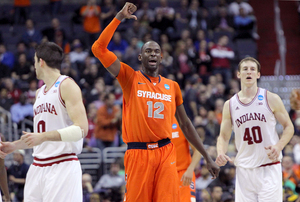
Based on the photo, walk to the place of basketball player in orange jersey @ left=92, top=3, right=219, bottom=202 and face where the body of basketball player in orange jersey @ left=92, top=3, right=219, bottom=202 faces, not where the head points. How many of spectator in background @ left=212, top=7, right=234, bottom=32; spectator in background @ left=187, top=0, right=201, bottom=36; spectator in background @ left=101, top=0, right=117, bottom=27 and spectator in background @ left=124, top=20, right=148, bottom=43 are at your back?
4

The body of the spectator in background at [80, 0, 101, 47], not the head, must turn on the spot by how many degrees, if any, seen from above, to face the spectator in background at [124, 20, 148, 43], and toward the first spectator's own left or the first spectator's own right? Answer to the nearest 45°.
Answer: approximately 45° to the first spectator's own left

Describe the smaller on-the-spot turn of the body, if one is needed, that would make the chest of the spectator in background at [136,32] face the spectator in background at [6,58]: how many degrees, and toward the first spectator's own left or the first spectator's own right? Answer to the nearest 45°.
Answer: approximately 90° to the first spectator's own right

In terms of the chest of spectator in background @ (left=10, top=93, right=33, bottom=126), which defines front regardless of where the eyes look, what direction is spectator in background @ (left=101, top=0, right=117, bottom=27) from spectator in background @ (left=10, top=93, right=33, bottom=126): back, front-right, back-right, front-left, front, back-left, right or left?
back-left

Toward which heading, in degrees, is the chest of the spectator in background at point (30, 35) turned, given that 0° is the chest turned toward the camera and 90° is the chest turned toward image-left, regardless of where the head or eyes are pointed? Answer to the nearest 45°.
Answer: approximately 0°
